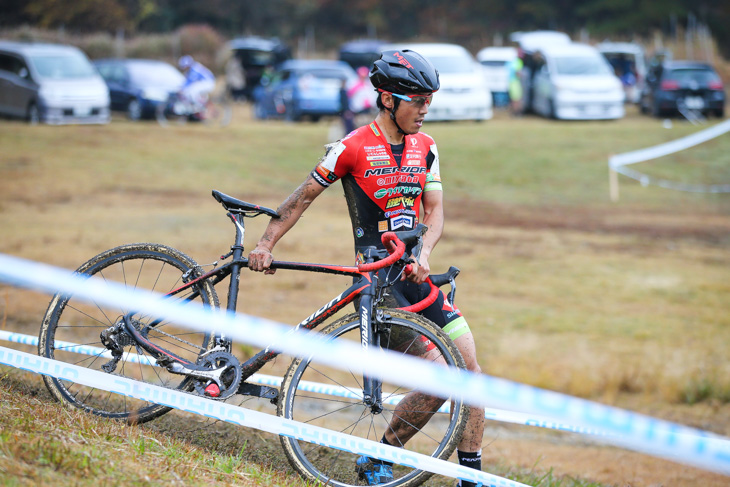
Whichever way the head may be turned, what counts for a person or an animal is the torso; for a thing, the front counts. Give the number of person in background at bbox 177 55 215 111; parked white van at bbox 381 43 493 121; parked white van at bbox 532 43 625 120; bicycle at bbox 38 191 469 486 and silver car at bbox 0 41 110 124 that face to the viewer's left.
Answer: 1

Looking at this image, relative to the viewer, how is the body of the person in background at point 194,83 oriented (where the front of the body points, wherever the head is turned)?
to the viewer's left

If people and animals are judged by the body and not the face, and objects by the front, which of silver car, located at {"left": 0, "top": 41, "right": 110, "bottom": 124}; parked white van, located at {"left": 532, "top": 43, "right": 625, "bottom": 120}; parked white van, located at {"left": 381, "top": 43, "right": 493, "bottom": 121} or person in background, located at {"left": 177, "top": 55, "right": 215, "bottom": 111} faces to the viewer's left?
the person in background

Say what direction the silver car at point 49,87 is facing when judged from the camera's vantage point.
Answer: facing the viewer and to the right of the viewer

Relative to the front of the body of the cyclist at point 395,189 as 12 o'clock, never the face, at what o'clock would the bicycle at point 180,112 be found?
The bicycle is roughly at 7 o'clock from the cyclist.

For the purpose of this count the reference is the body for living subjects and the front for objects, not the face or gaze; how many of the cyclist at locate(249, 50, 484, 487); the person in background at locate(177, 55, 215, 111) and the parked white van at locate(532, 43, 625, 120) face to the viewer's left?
1

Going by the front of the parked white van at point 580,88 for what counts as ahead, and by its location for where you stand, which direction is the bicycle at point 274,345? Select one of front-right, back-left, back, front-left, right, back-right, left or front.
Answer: front-right

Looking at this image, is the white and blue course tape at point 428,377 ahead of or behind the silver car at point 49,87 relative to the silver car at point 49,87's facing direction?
ahead

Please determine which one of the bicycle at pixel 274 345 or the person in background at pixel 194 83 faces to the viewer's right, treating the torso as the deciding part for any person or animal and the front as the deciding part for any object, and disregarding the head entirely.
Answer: the bicycle

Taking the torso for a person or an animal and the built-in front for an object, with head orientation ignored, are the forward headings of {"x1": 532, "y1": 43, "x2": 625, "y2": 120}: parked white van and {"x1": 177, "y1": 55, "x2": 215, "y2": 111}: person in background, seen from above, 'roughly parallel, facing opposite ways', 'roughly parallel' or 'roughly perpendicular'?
roughly perpendicular

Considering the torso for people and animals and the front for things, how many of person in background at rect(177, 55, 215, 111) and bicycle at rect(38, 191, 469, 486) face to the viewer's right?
1

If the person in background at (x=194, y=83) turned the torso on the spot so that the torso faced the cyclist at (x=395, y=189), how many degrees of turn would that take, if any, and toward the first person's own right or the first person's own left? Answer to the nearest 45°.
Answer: approximately 90° to the first person's own left

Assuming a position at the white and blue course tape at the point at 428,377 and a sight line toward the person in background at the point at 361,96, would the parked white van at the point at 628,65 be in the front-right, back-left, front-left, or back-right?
front-right

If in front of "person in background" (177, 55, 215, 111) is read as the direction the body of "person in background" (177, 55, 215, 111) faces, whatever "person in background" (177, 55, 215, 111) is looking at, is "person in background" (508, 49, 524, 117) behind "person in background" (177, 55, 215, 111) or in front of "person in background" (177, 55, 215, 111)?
behind

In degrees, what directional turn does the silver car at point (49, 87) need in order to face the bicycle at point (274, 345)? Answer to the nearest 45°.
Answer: approximately 45° to its right

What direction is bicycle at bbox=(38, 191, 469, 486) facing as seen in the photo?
to the viewer's right
